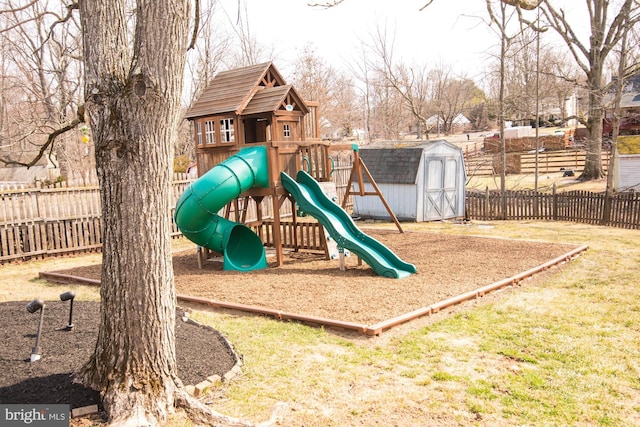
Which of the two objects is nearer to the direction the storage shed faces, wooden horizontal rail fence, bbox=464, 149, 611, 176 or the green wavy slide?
the green wavy slide

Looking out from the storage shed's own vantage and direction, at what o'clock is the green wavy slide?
The green wavy slide is roughly at 2 o'clock from the storage shed.

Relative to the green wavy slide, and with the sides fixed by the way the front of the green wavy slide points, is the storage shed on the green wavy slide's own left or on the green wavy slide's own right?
on the green wavy slide's own left

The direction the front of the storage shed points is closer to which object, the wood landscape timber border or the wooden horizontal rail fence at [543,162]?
the wood landscape timber border

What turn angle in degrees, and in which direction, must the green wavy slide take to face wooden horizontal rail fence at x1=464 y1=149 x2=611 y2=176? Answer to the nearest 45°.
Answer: approximately 90° to its left

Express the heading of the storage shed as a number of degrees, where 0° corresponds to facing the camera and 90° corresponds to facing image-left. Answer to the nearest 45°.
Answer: approximately 315°

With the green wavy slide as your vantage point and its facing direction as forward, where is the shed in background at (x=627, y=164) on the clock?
The shed in background is roughly at 9 o'clock from the green wavy slide.

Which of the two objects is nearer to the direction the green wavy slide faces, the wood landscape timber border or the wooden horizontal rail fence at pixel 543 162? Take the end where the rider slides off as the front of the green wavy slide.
the wood landscape timber border

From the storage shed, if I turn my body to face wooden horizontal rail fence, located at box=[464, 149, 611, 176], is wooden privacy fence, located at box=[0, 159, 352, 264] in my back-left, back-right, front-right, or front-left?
back-left

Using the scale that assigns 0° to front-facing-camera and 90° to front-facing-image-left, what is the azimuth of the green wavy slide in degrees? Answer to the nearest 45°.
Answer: approximately 315°
